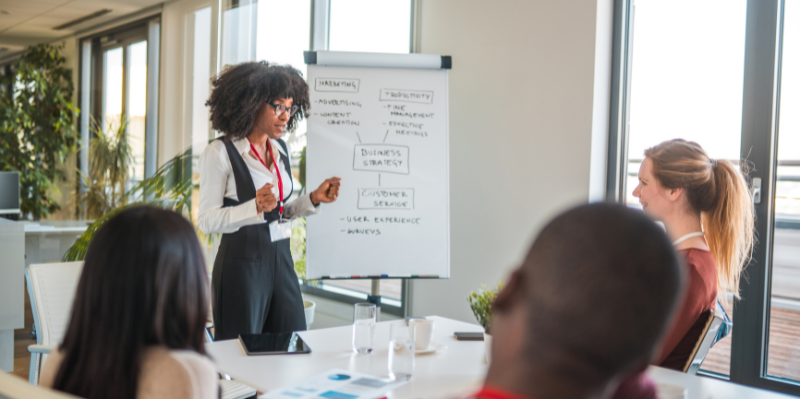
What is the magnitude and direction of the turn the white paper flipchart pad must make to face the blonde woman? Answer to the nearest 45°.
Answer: approximately 45° to its left

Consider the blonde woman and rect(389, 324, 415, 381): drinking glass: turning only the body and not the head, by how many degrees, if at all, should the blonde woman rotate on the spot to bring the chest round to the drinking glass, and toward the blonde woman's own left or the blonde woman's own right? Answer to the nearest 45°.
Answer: approximately 45° to the blonde woman's own left

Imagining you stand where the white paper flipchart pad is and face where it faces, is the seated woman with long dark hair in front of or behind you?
in front

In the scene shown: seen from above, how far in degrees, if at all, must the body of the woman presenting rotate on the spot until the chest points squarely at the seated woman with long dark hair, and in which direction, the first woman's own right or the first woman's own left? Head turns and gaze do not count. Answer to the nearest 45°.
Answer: approximately 45° to the first woman's own right

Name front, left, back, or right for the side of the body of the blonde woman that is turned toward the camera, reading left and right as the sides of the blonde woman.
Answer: left

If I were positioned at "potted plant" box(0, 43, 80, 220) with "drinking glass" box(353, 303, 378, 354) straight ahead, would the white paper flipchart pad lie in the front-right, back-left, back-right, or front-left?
front-left

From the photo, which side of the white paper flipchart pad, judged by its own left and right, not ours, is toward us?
front

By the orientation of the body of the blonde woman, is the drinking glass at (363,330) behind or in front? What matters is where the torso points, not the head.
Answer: in front

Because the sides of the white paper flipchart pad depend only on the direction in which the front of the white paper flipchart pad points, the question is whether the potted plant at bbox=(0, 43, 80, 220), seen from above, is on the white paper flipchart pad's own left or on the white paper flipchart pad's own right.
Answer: on the white paper flipchart pad's own right

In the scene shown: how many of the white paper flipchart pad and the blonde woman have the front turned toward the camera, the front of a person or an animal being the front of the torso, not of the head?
1

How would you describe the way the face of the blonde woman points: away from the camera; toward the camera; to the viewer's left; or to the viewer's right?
to the viewer's left

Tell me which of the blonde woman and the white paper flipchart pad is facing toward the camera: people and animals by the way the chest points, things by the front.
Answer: the white paper flipchart pad
